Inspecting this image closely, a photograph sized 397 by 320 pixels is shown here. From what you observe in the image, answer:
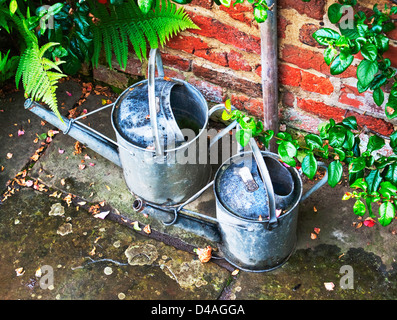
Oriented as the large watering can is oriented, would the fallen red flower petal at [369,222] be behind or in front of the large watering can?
behind

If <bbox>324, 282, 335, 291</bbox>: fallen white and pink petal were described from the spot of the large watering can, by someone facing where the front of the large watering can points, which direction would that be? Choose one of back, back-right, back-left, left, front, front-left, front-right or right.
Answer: back-left

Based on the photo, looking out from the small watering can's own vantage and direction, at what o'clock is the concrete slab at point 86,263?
The concrete slab is roughly at 12 o'clock from the small watering can.

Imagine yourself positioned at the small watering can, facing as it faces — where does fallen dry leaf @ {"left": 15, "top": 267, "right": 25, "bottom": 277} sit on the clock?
The fallen dry leaf is roughly at 12 o'clock from the small watering can.

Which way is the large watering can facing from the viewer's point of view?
to the viewer's left

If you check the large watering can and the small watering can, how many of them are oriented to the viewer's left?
2

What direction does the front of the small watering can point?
to the viewer's left
